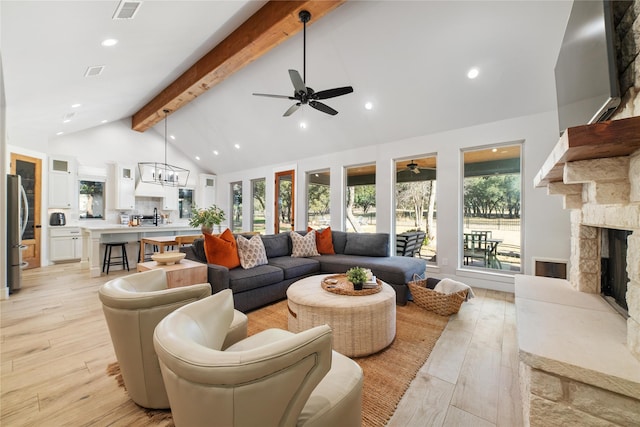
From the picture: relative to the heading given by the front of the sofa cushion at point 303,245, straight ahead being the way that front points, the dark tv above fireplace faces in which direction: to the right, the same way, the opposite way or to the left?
to the right

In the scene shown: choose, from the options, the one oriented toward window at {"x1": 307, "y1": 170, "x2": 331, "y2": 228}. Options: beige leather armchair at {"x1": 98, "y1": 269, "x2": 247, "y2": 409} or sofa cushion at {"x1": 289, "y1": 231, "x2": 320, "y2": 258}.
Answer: the beige leather armchair

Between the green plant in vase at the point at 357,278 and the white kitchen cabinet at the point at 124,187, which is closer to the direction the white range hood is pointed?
the green plant in vase

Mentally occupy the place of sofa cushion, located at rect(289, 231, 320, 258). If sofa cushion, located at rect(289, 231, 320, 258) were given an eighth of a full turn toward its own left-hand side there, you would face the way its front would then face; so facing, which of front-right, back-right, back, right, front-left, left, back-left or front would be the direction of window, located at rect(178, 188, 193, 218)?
back

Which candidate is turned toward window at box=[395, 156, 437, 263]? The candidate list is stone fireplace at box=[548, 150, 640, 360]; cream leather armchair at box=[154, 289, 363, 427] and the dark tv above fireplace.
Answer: the cream leather armchair

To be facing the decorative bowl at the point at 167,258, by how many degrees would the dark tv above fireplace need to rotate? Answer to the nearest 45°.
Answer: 0° — it already faces it

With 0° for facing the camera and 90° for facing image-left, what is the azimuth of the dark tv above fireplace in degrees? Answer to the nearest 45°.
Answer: approximately 45°

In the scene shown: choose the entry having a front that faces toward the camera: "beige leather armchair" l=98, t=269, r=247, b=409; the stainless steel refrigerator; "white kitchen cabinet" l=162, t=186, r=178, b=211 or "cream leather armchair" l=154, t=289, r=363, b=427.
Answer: the white kitchen cabinet

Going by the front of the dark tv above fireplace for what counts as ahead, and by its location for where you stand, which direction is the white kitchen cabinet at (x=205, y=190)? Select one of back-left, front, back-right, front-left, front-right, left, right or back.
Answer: front-right

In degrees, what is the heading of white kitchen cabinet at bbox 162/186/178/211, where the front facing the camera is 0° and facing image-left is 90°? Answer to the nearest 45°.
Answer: approximately 0°

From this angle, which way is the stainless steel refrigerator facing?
to the viewer's right
